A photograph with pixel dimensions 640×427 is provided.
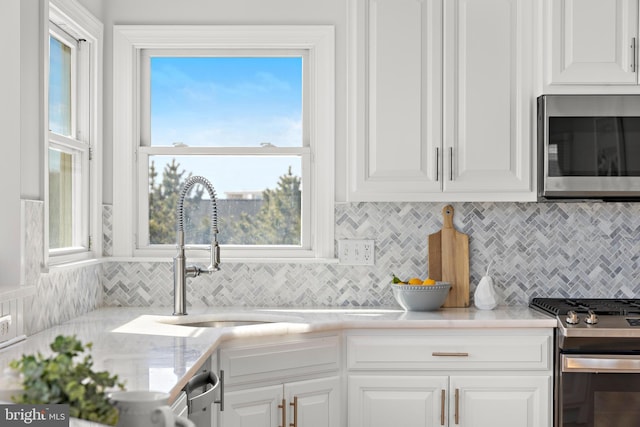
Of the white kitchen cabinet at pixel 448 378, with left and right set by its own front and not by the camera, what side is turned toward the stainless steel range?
left

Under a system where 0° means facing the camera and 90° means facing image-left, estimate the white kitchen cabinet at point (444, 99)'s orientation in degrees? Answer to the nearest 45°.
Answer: approximately 0°

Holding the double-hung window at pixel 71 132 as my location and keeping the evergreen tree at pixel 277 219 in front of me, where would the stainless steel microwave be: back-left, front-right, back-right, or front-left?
front-right

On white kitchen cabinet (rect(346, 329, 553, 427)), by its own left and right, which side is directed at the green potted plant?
front

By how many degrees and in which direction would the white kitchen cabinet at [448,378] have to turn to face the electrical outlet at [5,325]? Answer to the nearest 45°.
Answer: approximately 45° to its right

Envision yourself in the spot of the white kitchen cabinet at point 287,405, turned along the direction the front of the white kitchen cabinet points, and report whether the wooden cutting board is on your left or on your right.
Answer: on your left

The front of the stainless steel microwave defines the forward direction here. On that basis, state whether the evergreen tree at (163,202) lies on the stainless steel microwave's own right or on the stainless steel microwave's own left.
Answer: on the stainless steel microwave's own right

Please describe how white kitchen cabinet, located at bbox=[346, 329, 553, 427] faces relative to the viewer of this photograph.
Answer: facing the viewer

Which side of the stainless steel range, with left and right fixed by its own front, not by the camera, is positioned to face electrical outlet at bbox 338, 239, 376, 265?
right

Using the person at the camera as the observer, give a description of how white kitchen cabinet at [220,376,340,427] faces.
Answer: facing the viewer and to the right of the viewer

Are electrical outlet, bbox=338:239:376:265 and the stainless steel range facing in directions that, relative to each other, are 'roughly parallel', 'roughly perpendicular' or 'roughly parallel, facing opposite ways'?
roughly parallel

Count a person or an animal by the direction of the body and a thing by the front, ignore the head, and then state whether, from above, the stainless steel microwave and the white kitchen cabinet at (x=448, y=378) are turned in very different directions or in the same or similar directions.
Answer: same or similar directions

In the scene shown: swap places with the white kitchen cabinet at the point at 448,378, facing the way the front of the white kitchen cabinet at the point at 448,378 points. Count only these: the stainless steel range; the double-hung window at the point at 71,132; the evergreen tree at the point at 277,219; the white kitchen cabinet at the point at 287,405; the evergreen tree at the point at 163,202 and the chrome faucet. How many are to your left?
1
